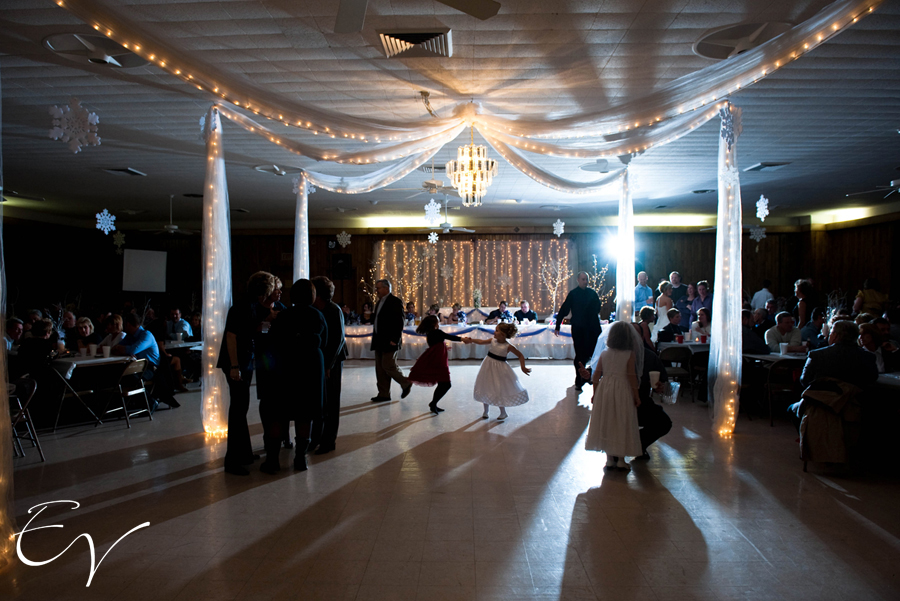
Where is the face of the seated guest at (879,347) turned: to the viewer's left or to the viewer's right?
to the viewer's left

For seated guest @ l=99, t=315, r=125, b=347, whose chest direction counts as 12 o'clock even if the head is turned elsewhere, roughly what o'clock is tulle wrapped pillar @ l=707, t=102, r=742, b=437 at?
The tulle wrapped pillar is roughly at 9 o'clock from the seated guest.

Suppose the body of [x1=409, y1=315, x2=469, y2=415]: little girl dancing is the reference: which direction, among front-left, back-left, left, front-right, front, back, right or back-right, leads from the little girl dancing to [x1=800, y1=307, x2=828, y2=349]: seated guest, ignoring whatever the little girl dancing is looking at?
front

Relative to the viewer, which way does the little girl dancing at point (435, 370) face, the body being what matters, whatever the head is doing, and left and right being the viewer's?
facing to the right of the viewer

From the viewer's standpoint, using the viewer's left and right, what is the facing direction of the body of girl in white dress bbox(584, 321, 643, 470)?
facing away from the viewer

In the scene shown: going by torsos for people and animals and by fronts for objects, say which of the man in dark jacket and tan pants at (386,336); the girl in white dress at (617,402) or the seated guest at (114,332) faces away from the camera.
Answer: the girl in white dress

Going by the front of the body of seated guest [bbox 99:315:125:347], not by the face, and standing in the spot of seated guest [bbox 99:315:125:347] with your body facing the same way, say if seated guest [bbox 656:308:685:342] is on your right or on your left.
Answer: on your left

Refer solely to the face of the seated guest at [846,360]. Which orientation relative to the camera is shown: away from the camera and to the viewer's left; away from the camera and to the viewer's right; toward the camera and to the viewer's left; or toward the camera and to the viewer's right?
away from the camera and to the viewer's left

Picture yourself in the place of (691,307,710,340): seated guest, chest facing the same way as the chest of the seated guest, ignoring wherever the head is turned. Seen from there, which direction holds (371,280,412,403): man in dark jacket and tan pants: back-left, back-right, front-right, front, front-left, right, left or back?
front

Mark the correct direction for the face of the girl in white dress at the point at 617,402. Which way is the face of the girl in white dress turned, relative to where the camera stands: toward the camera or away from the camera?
away from the camera

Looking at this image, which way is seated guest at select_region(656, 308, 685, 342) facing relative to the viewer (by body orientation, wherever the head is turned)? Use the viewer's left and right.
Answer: facing the viewer and to the right of the viewer

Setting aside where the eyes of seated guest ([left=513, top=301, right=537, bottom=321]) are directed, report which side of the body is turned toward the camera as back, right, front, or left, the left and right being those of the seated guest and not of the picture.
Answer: front
